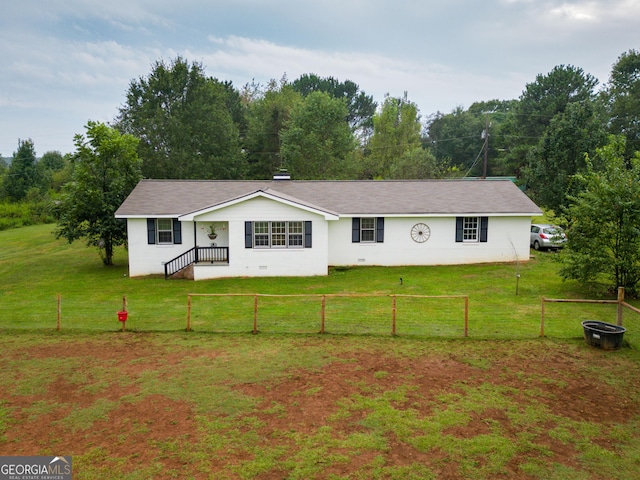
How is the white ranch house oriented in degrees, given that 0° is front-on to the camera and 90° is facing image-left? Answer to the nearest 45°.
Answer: approximately 0°

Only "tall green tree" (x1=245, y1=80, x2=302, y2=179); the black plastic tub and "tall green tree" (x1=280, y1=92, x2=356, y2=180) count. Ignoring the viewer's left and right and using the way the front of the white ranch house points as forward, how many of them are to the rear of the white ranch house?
2

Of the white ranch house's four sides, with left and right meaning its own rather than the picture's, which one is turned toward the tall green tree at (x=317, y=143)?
back

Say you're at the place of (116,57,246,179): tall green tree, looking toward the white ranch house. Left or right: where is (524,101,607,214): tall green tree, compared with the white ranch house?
left

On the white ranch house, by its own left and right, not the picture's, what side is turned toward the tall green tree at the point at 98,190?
right

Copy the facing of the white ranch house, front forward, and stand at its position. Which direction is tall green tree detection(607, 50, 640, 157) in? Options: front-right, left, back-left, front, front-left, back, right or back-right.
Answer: back-left

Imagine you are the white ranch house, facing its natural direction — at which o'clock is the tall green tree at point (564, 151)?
The tall green tree is roughly at 8 o'clock from the white ranch house.

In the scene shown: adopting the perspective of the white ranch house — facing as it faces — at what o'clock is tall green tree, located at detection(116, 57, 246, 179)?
The tall green tree is roughly at 5 o'clock from the white ranch house.

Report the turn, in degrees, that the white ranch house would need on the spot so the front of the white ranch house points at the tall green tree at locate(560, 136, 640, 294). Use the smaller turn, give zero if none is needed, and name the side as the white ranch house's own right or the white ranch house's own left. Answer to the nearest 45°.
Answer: approximately 45° to the white ranch house's own left

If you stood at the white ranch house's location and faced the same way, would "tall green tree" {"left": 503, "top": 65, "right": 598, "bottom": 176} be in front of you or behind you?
behind
